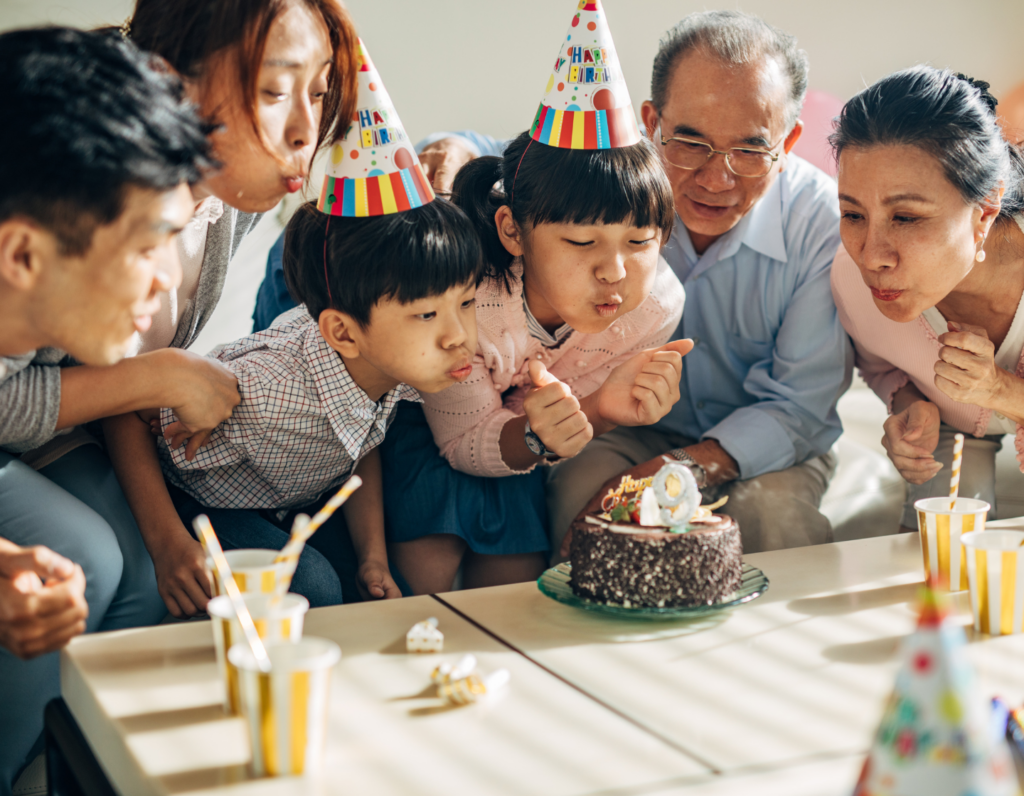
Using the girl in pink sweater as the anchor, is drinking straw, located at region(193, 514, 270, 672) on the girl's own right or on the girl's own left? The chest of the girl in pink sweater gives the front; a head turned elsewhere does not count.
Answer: on the girl's own right

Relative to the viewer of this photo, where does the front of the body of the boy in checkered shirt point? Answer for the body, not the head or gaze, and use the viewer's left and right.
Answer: facing the viewer and to the right of the viewer

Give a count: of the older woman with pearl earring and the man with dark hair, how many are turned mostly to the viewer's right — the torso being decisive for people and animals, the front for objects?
1

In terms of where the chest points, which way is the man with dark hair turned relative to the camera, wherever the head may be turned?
to the viewer's right

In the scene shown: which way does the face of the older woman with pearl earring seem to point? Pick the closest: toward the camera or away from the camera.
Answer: toward the camera

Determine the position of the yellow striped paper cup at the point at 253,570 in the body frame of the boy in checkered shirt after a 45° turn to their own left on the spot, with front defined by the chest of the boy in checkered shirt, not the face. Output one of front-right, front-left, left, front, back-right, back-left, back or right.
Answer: right

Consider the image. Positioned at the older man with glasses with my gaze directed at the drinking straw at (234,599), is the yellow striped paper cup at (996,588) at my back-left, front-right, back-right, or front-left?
front-left

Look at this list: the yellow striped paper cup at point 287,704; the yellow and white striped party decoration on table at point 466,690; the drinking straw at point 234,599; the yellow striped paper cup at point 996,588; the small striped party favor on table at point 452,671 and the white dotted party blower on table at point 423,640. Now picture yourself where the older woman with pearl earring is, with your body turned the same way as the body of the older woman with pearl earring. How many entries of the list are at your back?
0

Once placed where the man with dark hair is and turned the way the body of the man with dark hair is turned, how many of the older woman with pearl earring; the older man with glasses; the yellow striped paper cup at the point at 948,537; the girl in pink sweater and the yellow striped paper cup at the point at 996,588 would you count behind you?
0

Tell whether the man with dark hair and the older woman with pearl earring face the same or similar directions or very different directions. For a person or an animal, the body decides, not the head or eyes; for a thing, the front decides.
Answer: very different directions

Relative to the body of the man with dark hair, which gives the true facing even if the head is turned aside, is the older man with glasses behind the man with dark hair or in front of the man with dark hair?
in front

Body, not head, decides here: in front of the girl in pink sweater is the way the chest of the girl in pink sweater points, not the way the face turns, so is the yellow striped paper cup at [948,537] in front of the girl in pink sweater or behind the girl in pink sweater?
in front

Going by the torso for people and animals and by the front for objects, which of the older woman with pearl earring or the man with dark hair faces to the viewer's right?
the man with dark hair

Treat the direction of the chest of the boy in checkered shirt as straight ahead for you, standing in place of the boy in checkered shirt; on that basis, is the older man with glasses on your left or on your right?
on your left

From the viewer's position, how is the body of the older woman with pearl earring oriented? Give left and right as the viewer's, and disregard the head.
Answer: facing the viewer and to the left of the viewer
